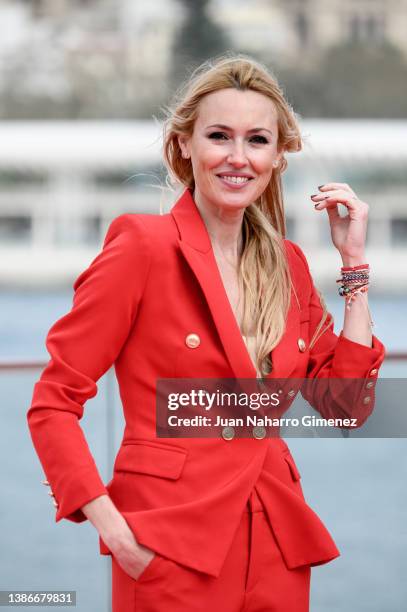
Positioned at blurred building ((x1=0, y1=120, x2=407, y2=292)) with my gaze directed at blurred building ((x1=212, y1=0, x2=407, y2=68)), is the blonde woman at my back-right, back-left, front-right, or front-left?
back-right

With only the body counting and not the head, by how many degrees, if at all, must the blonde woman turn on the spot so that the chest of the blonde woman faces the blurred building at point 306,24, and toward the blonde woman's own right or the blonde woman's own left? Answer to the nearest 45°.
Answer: approximately 135° to the blonde woman's own left

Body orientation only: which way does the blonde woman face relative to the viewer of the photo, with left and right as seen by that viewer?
facing the viewer and to the right of the viewer

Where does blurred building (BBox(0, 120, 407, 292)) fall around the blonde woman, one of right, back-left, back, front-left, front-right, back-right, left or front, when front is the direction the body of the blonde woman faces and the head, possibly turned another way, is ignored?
back-left

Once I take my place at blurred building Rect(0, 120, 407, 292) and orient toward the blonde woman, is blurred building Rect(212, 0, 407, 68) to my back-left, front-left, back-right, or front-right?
back-left

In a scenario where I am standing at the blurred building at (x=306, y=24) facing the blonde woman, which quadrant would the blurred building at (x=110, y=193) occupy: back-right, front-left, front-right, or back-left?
front-right
